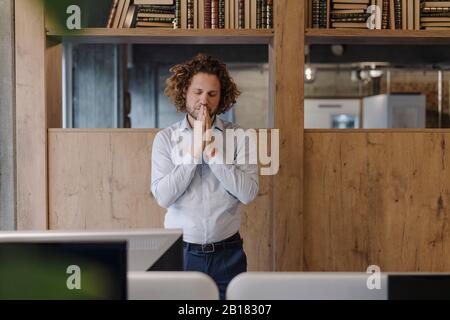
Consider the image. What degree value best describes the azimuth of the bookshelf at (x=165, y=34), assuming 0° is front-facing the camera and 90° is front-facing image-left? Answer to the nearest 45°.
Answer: approximately 0°

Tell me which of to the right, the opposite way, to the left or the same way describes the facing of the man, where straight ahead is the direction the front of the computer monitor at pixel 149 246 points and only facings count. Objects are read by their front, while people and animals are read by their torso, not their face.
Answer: the opposite way

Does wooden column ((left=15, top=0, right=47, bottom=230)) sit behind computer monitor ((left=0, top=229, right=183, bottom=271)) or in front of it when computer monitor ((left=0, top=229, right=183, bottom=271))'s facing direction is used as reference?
in front

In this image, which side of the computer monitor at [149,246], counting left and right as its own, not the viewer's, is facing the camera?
back

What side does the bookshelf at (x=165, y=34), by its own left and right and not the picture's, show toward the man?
front

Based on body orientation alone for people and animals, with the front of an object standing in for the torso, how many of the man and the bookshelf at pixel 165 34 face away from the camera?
0

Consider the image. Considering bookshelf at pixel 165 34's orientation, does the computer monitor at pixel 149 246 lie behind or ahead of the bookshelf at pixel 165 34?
ahead

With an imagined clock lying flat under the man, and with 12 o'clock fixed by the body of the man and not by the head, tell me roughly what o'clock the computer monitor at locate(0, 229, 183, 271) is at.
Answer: The computer monitor is roughly at 12 o'clock from the man.

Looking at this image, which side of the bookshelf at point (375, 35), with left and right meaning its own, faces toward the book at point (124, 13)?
right

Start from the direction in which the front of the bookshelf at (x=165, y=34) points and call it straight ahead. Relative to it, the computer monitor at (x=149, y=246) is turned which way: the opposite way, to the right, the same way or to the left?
the opposite way

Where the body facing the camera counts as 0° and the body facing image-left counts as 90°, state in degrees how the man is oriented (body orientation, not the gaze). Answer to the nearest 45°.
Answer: approximately 0°
